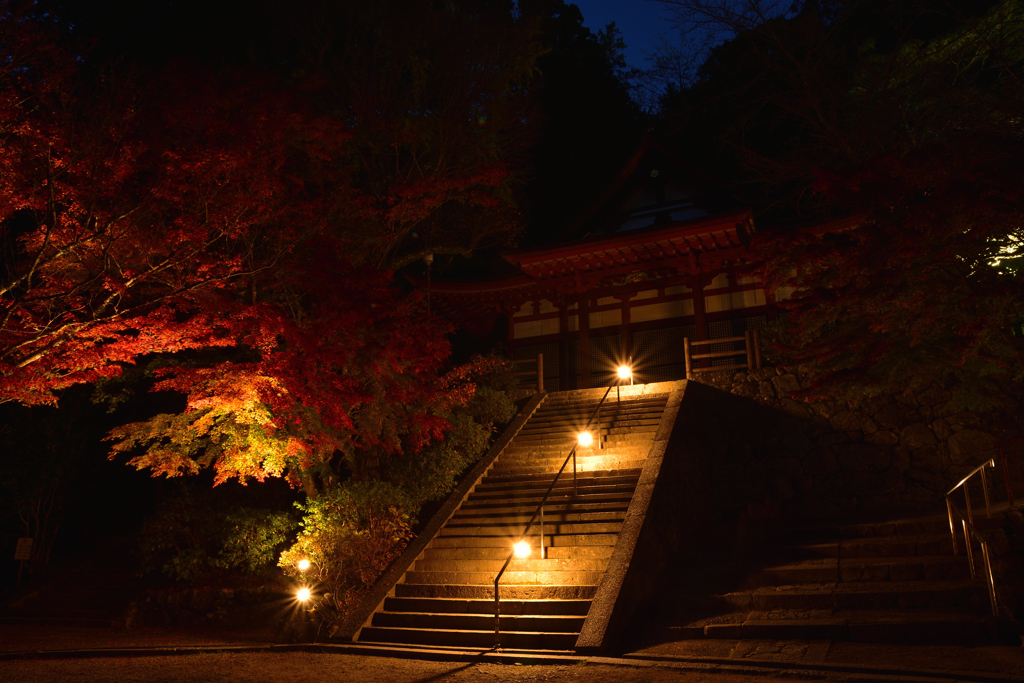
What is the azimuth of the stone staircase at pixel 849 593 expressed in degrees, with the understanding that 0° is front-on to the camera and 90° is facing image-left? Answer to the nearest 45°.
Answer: approximately 0°

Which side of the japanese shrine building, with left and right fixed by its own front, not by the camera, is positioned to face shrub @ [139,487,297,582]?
front

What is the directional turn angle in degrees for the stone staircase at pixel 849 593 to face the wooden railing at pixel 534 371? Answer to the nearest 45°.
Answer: approximately 135° to its right

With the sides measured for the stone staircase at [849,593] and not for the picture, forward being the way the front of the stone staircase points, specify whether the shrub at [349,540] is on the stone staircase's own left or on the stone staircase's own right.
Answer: on the stone staircase's own right

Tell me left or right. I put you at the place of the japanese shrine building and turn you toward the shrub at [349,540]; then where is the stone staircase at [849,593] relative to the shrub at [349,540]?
left

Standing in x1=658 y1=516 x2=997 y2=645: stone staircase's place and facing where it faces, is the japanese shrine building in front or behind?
behind

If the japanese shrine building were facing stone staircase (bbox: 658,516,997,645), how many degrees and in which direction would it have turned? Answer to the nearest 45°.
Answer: approximately 45° to its left

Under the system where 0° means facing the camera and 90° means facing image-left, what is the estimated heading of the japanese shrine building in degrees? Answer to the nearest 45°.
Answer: approximately 45°

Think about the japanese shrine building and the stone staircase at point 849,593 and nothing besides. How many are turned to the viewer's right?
0

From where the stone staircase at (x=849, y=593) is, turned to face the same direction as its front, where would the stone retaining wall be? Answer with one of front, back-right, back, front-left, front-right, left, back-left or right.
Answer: back
